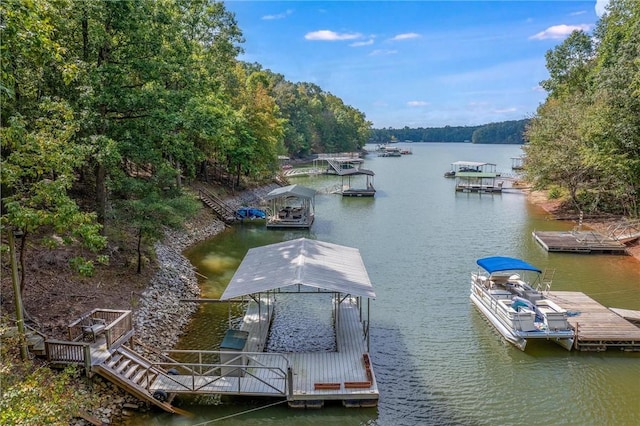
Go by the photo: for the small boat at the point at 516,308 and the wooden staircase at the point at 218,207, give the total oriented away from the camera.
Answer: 0

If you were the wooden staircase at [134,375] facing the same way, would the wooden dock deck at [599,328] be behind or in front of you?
in front

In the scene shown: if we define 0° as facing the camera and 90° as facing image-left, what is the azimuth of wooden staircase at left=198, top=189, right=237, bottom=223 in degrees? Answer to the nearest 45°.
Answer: approximately 315°

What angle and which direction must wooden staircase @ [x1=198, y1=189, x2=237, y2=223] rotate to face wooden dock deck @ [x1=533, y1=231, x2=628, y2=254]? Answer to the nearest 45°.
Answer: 0° — it already faces it

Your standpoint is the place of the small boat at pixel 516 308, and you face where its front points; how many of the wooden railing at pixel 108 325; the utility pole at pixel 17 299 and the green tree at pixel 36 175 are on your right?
3

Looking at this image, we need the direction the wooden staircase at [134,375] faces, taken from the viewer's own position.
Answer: facing the viewer and to the right of the viewer

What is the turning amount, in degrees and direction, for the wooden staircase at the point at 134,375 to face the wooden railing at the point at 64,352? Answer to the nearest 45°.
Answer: approximately 135° to its right

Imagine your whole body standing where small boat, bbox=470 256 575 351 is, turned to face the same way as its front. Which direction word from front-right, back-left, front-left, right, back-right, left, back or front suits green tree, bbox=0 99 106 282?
right

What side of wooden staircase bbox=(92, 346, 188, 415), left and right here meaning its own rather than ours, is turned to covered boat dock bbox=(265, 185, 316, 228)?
left

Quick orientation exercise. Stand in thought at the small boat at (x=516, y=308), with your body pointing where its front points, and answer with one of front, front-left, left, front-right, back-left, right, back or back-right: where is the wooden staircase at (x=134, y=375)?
right

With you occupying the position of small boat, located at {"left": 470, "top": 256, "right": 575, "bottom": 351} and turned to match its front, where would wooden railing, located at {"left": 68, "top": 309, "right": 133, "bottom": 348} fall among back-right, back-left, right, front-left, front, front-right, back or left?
right
